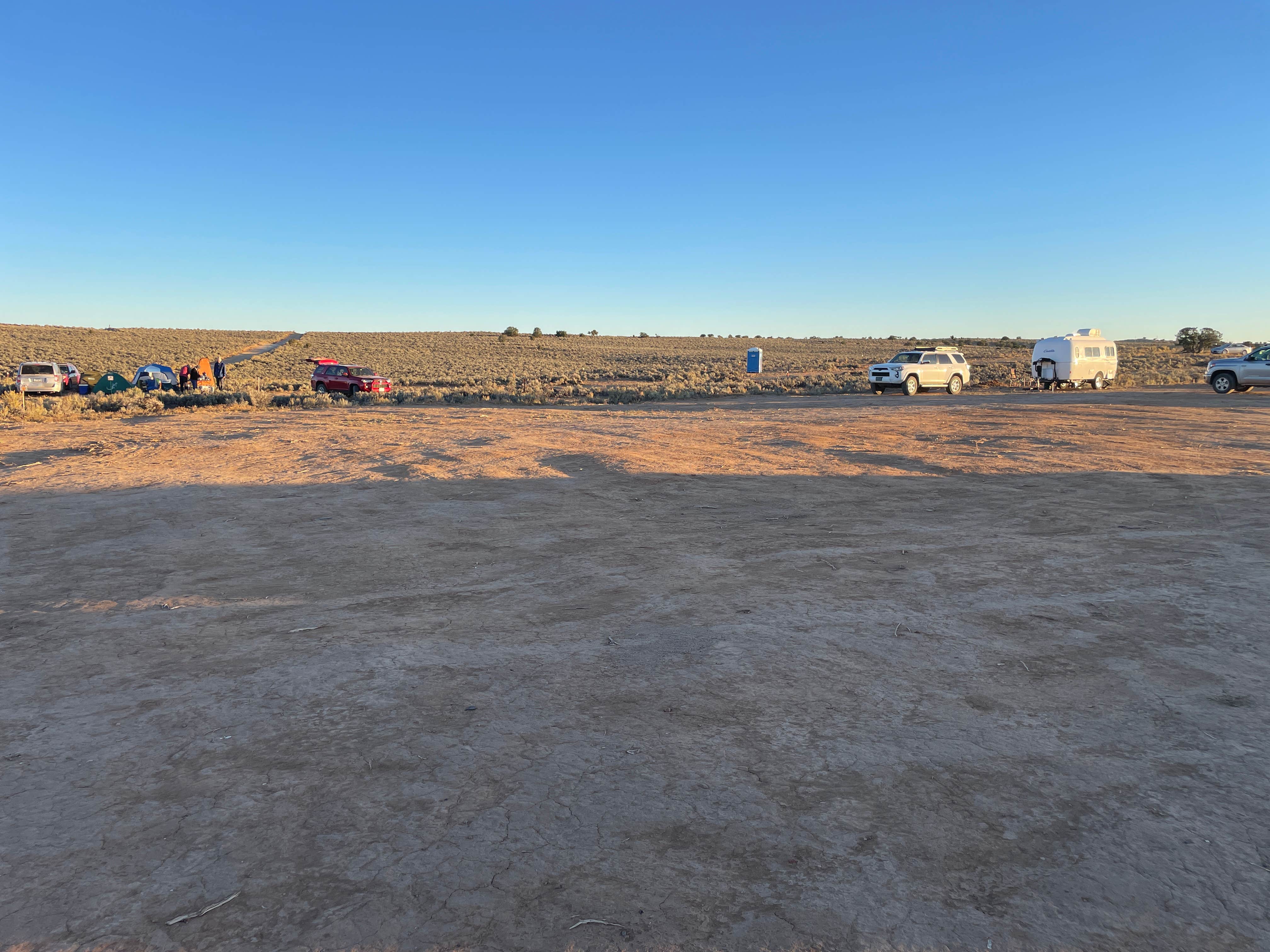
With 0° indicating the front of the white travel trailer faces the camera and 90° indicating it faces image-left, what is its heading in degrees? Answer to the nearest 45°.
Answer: approximately 45°

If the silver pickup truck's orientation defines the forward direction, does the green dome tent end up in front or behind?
in front

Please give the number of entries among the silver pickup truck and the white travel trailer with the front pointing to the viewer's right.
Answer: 0

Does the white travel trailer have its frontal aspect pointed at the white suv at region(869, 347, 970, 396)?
yes

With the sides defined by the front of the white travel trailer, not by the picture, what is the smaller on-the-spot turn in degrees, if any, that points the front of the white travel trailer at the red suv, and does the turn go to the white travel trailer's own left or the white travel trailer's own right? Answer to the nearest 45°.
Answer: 0° — it already faces it

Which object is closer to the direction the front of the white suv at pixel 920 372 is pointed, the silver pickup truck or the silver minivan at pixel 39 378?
the silver minivan

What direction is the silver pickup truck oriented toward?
to the viewer's left

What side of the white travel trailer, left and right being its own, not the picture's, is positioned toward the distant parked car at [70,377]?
front

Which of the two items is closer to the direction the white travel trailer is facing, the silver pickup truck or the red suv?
the red suv

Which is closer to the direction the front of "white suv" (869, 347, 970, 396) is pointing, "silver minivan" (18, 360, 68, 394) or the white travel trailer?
the silver minivan

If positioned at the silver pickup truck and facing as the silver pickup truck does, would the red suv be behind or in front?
in front
